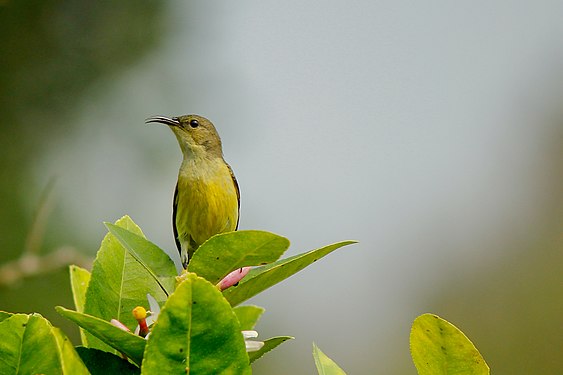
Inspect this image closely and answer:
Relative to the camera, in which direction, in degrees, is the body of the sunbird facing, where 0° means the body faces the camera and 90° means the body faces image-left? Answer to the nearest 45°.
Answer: approximately 0°

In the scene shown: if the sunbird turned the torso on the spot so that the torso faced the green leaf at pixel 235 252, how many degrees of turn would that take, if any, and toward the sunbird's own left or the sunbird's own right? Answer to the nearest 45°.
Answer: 0° — it already faces it

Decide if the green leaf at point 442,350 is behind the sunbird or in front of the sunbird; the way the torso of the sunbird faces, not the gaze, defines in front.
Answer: in front

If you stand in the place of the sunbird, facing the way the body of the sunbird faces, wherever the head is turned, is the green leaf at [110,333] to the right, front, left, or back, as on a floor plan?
right

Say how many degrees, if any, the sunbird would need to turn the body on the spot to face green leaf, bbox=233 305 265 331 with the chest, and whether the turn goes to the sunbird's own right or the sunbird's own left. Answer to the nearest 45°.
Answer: approximately 90° to the sunbird's own left
